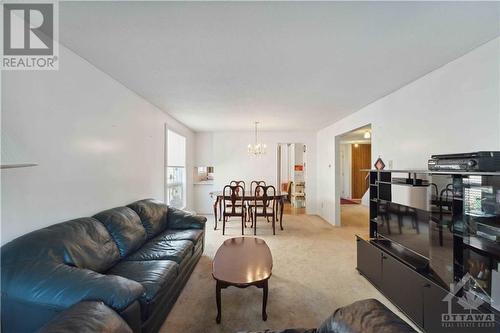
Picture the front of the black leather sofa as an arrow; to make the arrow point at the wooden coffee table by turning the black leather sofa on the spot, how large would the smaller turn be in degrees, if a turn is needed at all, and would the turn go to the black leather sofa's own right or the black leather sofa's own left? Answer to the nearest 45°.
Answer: approximately 45° to the black leather sofa's own left

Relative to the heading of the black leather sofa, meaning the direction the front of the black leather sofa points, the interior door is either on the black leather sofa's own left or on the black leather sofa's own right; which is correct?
on the black leather sofa's own left

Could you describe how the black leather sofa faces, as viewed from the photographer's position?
facing the viewer and to the right of the viewer

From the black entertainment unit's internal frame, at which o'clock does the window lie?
The window is roughly at 2 o'clock from the black entertainment unit.

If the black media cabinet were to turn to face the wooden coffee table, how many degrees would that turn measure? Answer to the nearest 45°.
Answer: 0° — it already faces it

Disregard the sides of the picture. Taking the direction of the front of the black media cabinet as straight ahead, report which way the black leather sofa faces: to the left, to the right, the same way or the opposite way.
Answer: the opposite way

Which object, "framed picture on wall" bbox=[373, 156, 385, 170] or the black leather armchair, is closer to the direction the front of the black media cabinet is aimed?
the black leather armchair

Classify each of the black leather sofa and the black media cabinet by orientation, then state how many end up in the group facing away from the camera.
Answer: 0

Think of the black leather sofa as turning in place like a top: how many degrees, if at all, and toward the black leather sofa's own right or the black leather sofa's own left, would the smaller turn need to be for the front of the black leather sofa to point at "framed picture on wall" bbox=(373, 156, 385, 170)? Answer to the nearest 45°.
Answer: approximately 45° to the black leather sofa's own left

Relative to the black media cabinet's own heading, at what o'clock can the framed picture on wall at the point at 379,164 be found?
The framed picture on wall is roughly at 4 o'clock from the black media cabinet.

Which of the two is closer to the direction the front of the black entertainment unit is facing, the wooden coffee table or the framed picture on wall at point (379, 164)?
the wooden coffee table

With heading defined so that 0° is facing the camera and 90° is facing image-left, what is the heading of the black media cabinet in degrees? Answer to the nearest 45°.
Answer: approximately 45°

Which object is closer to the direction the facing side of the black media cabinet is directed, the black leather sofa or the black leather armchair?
the black leather sofa

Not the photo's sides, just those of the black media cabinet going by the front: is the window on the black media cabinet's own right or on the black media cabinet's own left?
on the black media cabinet's own right

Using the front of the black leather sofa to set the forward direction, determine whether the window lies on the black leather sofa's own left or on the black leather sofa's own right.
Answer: on the black leather sofa's own left
